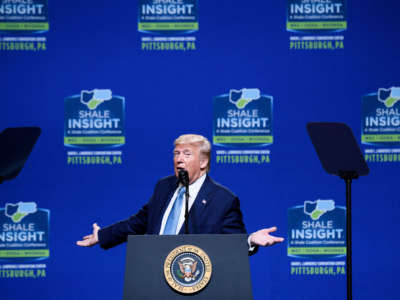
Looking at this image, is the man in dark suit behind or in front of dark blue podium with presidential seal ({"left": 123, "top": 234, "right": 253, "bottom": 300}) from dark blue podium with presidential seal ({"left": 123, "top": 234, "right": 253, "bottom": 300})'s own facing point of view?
behind

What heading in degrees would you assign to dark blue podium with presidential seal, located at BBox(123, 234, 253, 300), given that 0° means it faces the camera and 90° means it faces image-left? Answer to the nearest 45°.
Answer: approximately 0°

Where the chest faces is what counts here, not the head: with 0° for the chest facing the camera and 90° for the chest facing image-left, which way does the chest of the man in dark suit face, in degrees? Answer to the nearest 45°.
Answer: approximately 45°

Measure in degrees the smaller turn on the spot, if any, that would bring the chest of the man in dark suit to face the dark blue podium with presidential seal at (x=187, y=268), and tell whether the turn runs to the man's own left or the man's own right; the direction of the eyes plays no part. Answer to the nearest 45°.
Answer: approximately 45° to the man's own left
